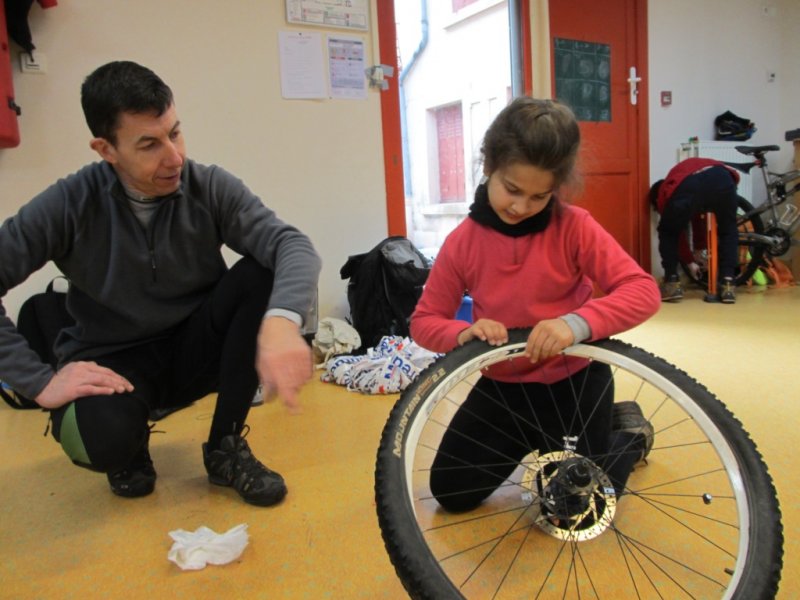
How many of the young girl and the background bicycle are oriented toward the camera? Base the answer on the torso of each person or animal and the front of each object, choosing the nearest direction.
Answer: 1

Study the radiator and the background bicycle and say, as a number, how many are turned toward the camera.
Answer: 1

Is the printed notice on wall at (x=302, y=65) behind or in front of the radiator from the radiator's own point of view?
in front

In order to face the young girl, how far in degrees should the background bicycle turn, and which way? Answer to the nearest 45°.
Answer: approximately 90° to its right

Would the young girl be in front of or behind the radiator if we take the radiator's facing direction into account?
in front

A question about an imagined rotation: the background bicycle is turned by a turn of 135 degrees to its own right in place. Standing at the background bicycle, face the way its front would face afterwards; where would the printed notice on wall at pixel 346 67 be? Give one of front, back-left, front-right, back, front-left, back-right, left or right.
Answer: front

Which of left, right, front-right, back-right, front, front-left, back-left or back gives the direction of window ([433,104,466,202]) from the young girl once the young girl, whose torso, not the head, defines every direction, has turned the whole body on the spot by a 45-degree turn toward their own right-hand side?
back-right

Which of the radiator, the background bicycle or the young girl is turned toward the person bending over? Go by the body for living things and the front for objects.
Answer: the radiator

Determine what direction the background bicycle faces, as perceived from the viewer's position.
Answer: facing to the right of the viewer

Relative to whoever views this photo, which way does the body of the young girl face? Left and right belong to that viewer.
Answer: facing the viewer

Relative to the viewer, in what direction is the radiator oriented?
toward the camera

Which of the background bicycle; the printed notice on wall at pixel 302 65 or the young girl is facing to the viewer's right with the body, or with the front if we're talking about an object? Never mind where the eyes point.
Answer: the background bicycle

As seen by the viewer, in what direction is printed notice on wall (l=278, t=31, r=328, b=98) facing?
toward the camera
